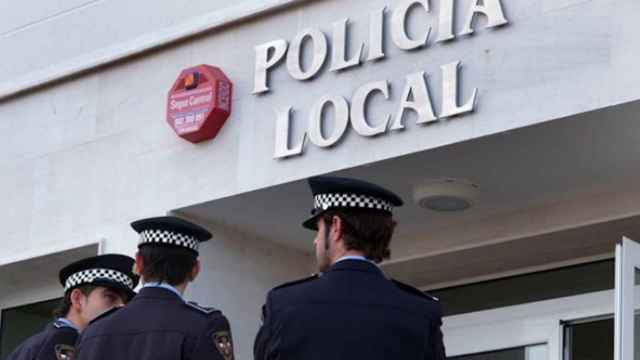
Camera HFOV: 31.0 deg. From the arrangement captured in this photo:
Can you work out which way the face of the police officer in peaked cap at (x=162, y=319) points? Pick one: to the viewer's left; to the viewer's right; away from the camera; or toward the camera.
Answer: away from the camera

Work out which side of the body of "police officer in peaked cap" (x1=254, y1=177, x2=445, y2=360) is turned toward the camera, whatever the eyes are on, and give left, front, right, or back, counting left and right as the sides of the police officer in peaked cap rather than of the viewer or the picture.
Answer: back

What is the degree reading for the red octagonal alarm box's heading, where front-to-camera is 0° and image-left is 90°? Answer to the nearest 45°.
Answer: approximately 45°

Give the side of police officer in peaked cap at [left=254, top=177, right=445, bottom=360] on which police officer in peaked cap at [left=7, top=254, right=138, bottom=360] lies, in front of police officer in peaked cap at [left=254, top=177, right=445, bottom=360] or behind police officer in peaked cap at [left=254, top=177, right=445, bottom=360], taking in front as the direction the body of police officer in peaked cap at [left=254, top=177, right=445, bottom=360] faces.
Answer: in front

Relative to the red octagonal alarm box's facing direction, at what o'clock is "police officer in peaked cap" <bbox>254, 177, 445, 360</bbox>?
The police officer in peaked cap is roughly at 10 o'clock from the red octagonal alarm box.

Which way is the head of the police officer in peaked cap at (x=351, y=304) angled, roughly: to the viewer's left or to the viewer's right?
to the viewer's left

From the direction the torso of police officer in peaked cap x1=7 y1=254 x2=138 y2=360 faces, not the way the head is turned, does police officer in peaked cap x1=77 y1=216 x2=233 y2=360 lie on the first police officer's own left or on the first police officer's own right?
on the first police officer's own right

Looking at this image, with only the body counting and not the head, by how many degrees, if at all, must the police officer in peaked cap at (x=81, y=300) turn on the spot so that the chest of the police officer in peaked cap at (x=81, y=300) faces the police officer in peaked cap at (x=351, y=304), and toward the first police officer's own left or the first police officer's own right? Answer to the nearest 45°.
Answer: approximately 45° to the first police officer's own right
